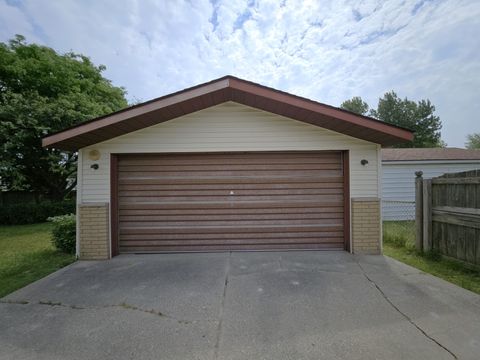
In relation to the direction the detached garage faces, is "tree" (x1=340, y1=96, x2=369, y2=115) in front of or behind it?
behind

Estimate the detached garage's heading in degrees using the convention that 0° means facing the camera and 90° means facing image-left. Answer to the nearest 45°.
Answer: approximately 0°

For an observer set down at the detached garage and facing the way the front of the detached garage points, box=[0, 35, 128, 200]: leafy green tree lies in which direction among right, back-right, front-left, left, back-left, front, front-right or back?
back-right

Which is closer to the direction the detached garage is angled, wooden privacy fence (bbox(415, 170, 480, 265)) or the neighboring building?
the wooden privacy fence

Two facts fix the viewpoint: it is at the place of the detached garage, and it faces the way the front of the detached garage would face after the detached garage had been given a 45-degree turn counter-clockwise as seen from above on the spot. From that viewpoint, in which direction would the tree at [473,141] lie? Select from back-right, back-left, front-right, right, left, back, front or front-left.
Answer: left

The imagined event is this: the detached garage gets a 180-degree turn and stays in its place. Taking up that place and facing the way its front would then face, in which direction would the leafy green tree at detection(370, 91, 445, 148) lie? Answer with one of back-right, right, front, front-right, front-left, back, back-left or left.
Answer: front-right

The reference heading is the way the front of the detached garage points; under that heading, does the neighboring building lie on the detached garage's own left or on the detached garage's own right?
on the detached garage's own left

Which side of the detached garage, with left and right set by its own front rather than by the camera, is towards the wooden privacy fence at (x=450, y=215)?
left
